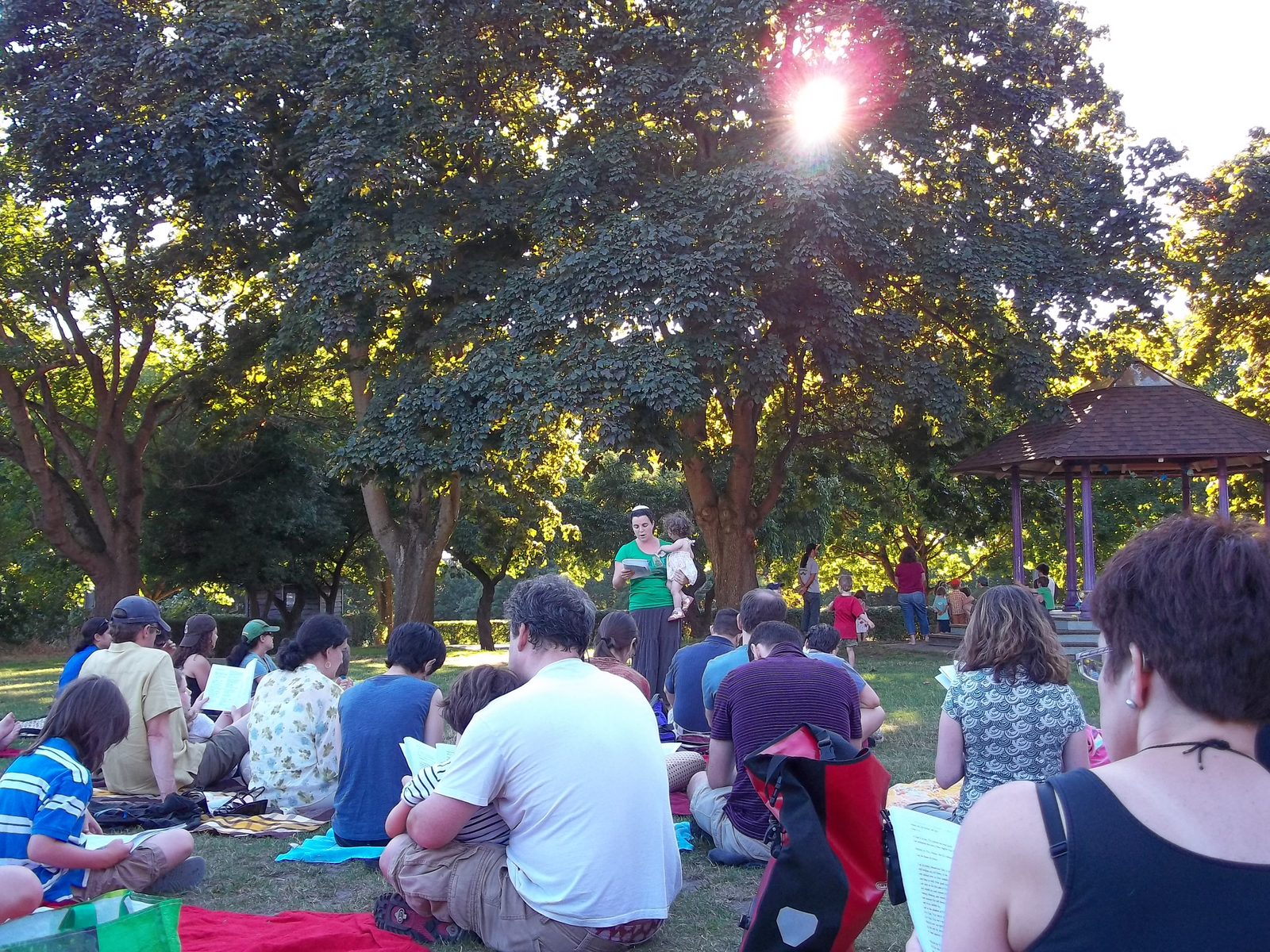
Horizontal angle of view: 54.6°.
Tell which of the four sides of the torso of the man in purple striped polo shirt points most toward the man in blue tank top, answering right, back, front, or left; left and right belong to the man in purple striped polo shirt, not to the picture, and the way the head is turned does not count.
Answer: left

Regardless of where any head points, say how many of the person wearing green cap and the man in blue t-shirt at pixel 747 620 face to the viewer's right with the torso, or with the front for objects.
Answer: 1

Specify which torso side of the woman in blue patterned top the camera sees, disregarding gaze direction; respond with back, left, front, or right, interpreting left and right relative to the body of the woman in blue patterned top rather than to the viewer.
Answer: back

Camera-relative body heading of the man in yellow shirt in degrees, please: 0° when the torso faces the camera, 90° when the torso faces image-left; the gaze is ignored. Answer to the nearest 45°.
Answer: approximately 225°

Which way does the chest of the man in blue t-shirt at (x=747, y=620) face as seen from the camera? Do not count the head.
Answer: away from the camera

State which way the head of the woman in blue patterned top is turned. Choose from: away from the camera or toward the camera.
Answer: away from the camera

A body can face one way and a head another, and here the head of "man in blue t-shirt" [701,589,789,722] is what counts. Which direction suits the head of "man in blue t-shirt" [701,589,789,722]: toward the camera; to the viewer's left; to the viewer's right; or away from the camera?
away from the camera

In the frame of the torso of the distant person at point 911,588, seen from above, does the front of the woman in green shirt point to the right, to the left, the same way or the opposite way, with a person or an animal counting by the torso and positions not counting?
the opposite way

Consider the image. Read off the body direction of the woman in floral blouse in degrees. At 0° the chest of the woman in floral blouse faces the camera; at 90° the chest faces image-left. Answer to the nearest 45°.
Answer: approximately 225°

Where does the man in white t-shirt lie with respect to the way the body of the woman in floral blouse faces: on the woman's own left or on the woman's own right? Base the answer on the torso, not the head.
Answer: on the woman's own right

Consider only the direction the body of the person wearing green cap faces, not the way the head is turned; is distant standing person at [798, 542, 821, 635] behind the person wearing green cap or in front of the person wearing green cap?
in front

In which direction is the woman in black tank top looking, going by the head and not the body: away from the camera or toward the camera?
away from the camera

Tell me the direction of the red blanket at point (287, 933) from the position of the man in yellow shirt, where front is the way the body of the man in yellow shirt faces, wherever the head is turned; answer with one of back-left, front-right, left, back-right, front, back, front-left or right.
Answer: back-right
